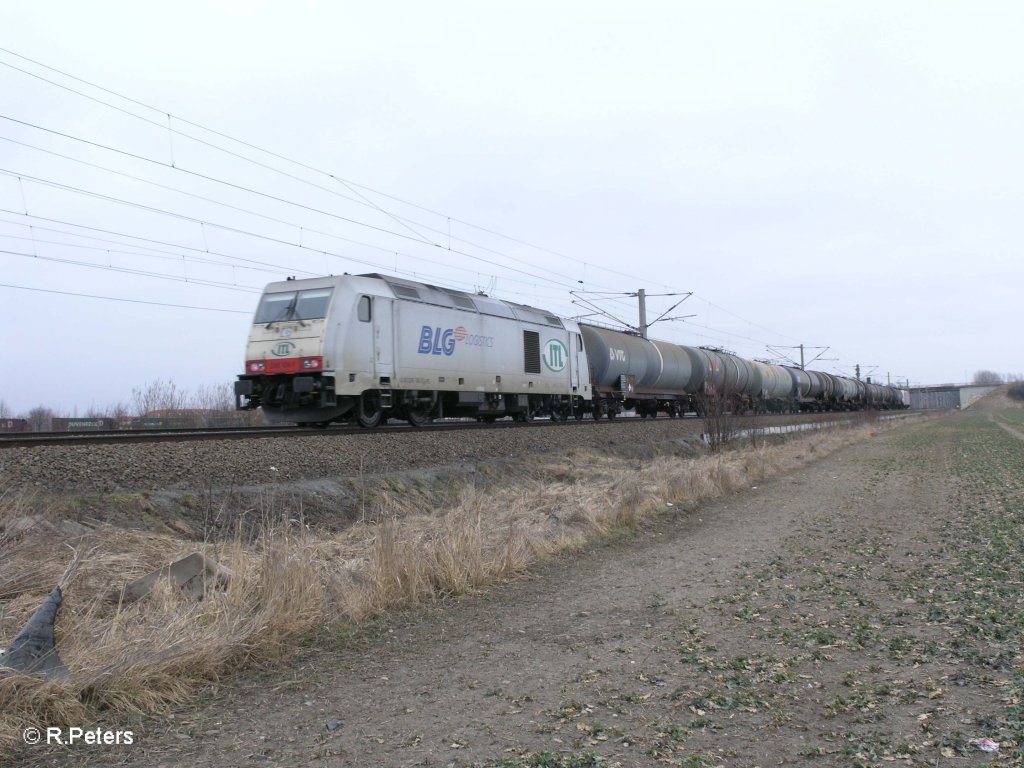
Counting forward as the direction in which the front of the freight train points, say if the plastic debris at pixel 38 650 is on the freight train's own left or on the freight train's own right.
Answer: on the freight train's own left

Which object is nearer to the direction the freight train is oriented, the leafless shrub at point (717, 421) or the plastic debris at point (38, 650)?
the plastic debris

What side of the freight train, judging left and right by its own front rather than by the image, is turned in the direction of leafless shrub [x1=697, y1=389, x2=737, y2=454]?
back

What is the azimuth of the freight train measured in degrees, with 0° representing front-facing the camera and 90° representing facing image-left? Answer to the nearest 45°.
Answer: approximately 45°
